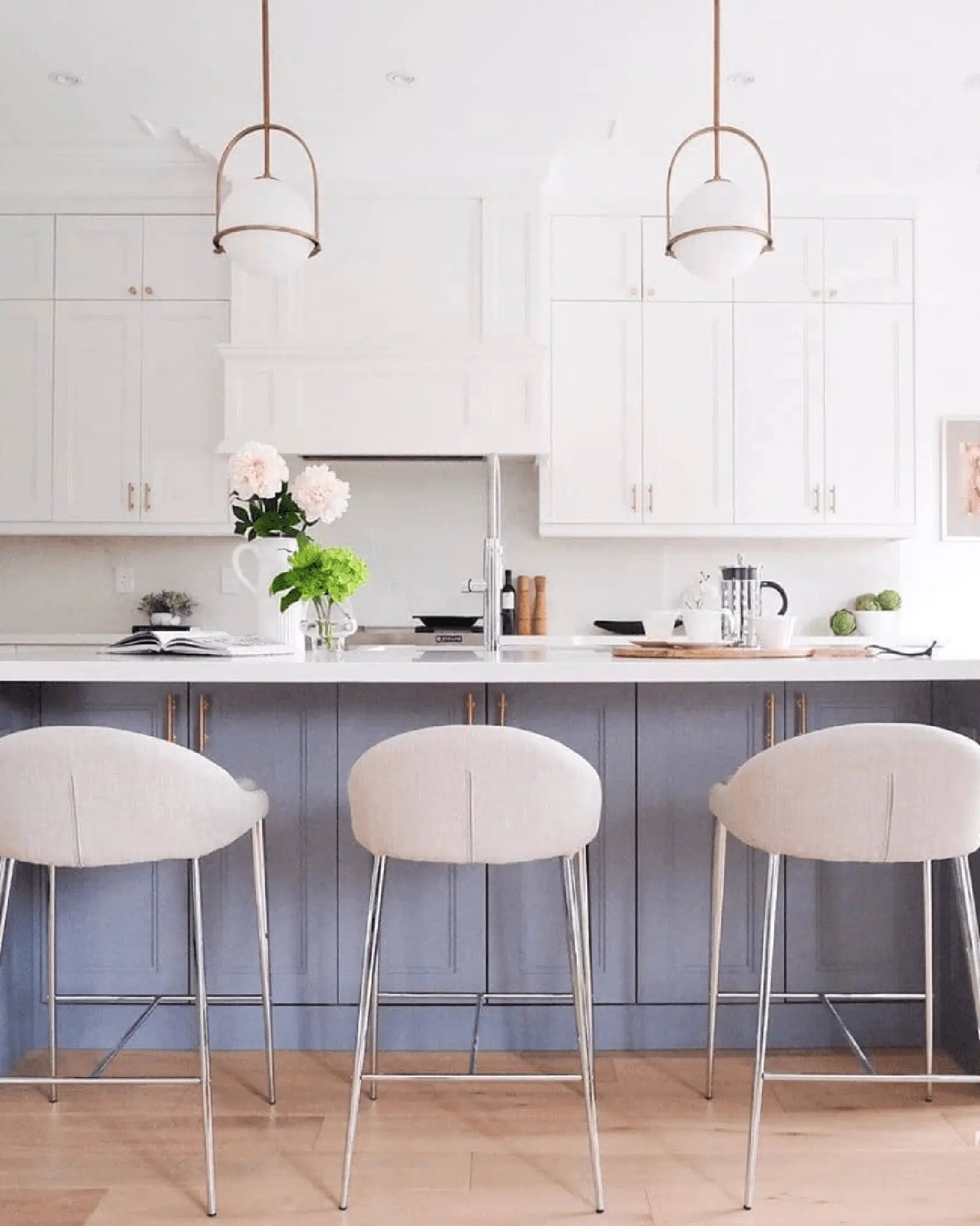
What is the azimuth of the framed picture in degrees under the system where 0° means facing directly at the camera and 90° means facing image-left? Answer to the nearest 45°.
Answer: approximately 0°

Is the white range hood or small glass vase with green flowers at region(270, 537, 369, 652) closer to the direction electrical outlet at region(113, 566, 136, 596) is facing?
the small glass vase with green flowers

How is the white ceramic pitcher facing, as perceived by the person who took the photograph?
facing to the right of the viewer

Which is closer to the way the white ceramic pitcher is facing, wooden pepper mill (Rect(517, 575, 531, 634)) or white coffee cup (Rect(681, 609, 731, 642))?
the white coffee cup

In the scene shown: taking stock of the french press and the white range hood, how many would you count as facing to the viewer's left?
1

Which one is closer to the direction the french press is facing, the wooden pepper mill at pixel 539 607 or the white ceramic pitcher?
the white ceramic pitcher

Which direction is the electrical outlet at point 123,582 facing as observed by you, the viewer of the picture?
facing the viewer

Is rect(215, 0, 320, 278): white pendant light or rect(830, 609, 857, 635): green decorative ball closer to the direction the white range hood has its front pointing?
the white pendant light

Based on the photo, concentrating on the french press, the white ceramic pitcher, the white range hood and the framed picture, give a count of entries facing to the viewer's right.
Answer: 1

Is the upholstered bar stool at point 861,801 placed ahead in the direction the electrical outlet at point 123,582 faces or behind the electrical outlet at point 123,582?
ahead

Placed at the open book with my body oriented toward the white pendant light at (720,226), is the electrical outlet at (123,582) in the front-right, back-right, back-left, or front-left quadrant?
back-left

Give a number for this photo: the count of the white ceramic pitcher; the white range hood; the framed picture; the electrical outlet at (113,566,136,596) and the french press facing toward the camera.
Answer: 3

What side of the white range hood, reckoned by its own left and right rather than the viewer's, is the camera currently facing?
front
